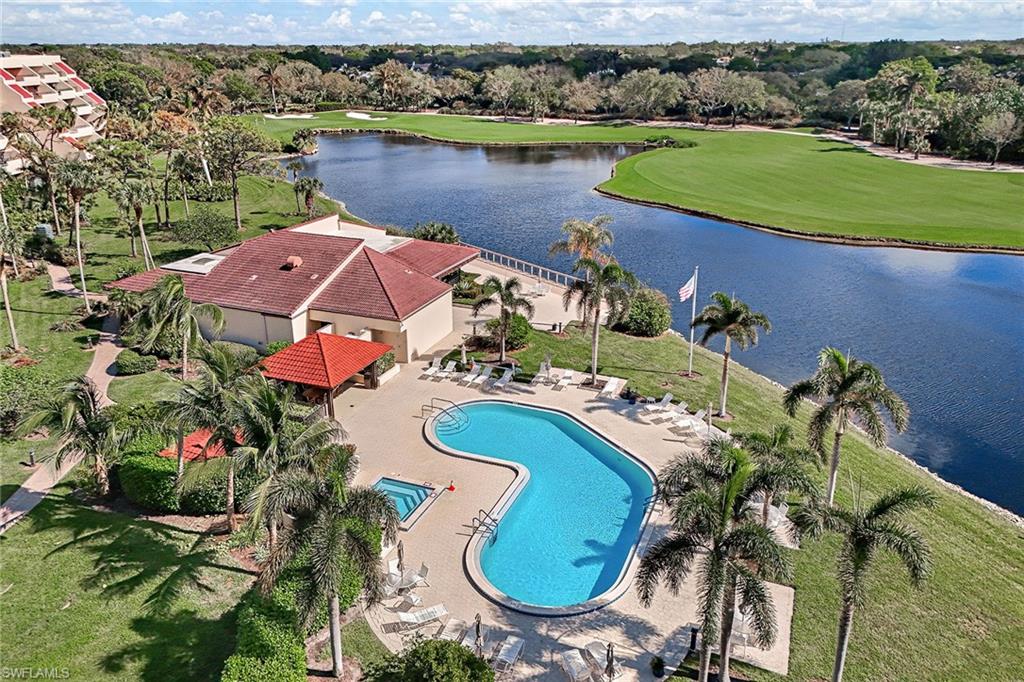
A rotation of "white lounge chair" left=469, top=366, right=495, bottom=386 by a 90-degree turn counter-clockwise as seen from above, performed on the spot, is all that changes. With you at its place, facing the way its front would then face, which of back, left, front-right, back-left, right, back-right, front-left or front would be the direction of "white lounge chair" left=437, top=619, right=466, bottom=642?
front-right

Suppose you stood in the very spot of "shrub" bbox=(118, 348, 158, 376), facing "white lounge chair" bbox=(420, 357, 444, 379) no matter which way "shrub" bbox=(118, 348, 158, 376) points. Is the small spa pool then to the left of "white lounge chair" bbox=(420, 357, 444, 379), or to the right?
right

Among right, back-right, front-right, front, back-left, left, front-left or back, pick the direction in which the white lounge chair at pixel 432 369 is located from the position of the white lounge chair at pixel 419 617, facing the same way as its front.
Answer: front-left

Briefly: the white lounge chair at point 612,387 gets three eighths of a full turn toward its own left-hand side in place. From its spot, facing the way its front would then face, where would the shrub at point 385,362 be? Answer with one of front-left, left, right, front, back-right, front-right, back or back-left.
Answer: back

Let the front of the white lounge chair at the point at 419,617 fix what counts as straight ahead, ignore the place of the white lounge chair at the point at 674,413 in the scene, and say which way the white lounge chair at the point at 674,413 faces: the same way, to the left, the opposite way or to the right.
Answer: the opposite way

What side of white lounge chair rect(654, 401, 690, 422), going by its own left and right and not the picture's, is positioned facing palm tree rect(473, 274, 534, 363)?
right

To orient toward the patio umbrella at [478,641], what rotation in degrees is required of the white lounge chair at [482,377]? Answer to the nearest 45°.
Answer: approximately 45° to its left

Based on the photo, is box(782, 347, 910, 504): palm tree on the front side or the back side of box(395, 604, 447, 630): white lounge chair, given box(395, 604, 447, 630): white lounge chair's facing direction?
on the front side

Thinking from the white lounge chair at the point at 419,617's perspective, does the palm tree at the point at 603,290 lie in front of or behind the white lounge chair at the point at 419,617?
in front

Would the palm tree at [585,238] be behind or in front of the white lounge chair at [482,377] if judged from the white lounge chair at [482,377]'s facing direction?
behind

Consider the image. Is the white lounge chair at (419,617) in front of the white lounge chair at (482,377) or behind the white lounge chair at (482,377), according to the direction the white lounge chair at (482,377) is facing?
in front

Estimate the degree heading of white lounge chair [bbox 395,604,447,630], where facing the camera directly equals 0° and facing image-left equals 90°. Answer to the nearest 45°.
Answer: approximately 225°

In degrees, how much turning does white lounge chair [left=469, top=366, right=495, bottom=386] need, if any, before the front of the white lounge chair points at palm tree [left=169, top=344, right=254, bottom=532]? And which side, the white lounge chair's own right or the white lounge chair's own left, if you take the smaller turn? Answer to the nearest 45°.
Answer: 0° — it already faces it
